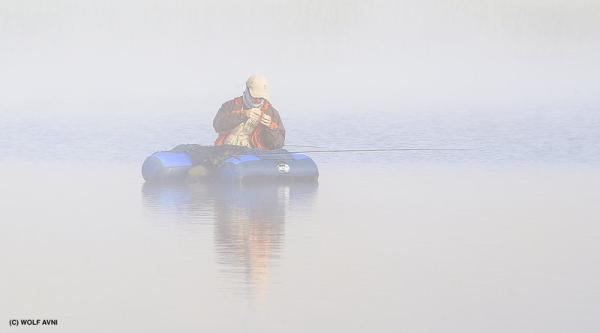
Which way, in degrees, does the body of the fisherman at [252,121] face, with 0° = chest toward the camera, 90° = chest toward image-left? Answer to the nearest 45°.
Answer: approximately 0°
